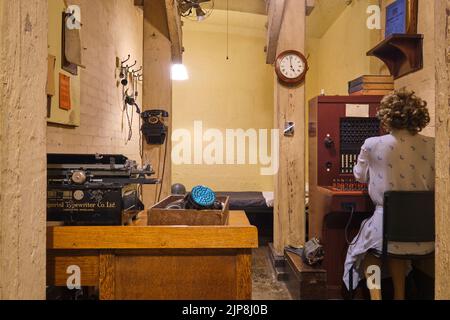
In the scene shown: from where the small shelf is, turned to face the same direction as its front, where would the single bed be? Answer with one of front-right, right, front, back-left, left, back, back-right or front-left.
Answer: right

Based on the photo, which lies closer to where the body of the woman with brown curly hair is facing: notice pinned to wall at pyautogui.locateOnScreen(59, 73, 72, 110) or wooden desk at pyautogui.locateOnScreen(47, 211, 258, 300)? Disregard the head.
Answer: the notice pinned to wall

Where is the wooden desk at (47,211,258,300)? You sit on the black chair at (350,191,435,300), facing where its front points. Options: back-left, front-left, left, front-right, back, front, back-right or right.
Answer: left

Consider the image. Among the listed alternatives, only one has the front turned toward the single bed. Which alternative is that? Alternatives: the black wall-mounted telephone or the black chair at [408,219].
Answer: the black chair

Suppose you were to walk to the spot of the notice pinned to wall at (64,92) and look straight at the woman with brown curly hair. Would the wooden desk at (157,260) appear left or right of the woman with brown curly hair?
right
